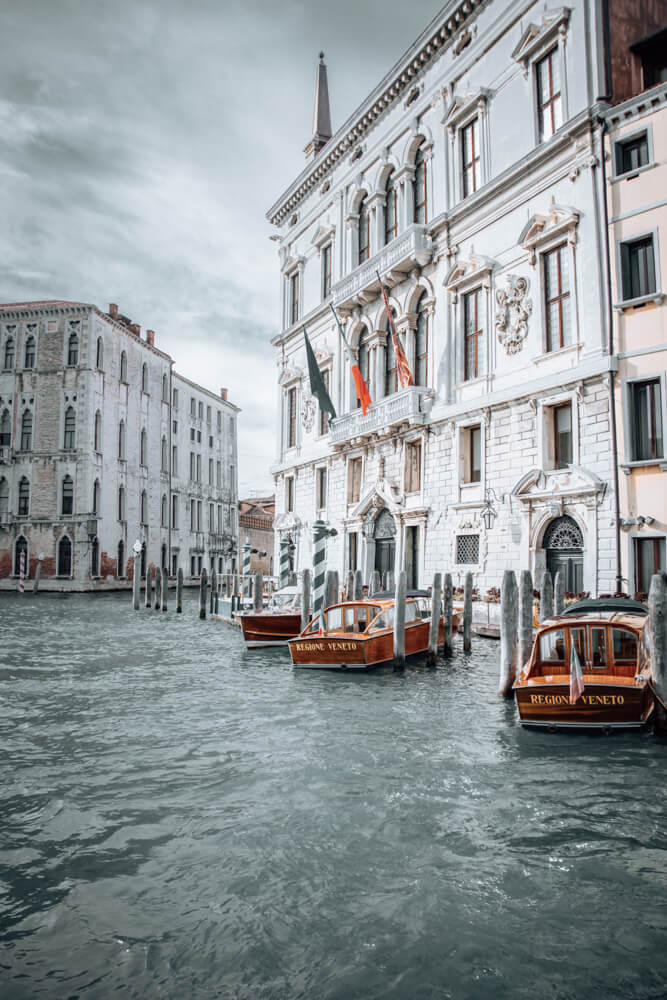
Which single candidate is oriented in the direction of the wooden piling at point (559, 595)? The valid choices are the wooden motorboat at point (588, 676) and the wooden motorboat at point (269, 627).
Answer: the wooden motorboat at point (588, 676)

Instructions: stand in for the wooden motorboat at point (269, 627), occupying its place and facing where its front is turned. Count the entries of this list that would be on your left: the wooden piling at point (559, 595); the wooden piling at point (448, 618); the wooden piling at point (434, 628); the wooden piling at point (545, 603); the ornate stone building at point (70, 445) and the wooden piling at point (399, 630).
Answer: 5

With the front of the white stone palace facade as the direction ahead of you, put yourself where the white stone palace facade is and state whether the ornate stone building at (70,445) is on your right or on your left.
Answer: on your right

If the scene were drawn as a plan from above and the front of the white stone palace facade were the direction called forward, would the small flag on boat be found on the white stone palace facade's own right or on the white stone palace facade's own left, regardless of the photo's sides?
on the white stone palace facade's own left

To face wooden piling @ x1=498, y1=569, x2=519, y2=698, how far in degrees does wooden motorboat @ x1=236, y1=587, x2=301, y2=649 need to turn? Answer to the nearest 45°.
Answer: approximately 90° to its left

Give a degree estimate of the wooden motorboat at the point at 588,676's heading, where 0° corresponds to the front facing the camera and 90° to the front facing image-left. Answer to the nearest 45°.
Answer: approximately 180°
